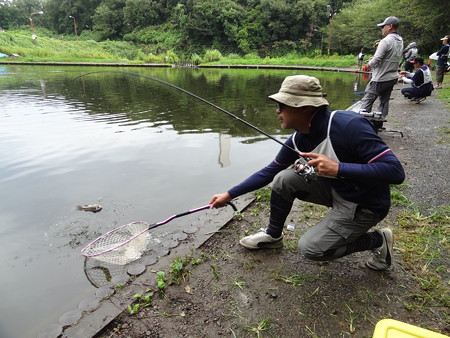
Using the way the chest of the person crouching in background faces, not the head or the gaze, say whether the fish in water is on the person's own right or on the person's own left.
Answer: on the person's own left

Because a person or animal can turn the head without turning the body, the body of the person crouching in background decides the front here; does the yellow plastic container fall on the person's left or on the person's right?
on the person's left

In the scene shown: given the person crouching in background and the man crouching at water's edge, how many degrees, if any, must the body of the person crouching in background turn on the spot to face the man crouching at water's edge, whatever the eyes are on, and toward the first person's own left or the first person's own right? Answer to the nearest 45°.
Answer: approximately 90° to the first person's own left

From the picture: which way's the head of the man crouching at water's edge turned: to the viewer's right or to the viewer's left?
to the viewer's left

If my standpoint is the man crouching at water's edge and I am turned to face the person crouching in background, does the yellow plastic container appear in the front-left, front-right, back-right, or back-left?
back-right

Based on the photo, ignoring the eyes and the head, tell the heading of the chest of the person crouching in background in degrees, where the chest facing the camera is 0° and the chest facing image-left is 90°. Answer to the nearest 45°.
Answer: approximately 90°
